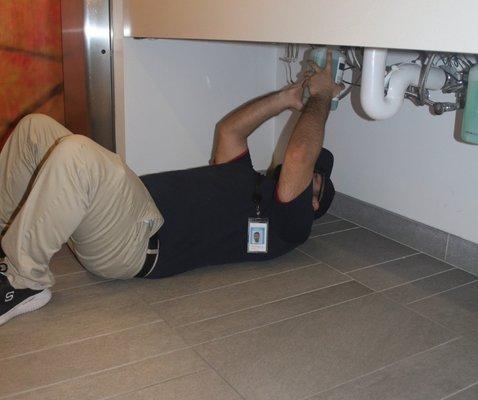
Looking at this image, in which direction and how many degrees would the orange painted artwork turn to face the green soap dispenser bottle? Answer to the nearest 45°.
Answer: approximately 45° to its left

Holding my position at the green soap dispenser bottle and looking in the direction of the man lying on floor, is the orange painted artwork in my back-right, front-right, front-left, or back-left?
front-right

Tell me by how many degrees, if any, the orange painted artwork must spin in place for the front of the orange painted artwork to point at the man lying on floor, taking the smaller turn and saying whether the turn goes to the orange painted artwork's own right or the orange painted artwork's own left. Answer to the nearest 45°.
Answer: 0° — it already faces them

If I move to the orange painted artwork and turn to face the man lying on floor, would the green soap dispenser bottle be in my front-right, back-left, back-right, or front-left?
front-left

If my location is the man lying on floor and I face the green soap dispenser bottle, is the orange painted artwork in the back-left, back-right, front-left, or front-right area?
back-left
